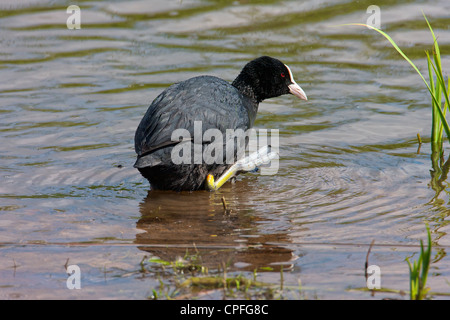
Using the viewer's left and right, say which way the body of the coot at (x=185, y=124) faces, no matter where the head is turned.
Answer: facing to the right of the viewer

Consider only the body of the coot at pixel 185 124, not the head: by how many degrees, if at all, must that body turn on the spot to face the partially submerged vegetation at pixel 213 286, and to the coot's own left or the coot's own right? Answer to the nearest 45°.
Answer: approximately 90° to the coot's own right
